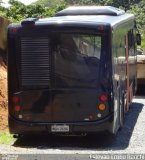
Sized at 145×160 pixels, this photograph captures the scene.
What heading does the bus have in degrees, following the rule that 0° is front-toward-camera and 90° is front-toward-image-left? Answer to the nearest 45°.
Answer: approximately 180°
